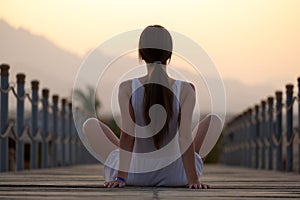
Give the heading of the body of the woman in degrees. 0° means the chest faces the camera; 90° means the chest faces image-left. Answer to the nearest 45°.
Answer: approximately 180°

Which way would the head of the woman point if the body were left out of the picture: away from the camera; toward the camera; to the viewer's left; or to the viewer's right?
away from the camera
